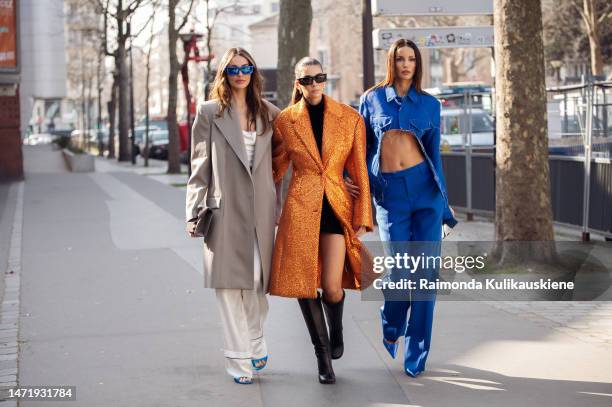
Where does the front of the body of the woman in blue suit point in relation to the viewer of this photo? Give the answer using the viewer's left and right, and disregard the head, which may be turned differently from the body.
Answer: facing the viewer

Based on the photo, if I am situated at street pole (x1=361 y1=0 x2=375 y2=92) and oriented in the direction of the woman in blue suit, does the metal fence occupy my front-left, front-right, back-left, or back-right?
front-left

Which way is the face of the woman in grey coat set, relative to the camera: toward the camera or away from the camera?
toward the camera

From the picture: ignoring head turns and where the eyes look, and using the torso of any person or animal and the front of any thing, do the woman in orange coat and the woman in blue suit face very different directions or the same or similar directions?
same or similar directions

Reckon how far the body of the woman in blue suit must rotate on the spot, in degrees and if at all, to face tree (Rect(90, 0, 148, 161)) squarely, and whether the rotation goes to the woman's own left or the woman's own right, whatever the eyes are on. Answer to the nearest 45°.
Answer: approximately 180°

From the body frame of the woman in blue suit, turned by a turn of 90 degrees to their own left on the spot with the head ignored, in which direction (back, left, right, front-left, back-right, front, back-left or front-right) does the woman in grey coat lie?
back

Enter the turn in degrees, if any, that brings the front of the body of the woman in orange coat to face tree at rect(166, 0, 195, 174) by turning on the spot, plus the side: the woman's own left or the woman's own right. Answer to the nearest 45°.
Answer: approximately 180°

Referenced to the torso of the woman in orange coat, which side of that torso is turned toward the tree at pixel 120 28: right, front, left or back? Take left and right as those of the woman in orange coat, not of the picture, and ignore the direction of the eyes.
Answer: back

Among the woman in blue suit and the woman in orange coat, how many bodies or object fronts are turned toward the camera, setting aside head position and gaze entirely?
2

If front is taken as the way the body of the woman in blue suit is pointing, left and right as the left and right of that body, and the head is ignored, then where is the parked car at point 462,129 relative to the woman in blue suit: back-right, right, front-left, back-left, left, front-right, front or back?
back
